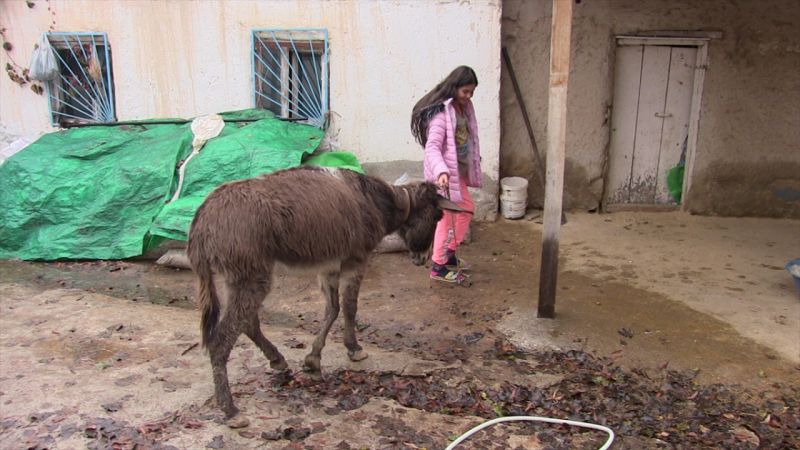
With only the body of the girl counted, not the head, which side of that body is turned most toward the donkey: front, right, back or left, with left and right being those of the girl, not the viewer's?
right

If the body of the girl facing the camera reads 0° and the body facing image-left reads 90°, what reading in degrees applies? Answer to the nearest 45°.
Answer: approximately 315°

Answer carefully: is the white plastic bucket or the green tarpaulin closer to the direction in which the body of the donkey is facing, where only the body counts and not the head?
the white plastic bucket

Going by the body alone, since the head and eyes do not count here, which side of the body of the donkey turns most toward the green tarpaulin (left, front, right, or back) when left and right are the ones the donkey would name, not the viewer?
left

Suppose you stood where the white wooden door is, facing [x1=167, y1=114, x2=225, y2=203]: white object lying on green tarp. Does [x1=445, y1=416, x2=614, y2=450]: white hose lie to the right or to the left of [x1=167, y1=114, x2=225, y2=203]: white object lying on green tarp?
left

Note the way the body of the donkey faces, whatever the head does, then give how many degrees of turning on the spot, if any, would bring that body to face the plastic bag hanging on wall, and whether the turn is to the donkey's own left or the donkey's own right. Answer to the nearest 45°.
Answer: approximately 90° to the donkey's own left

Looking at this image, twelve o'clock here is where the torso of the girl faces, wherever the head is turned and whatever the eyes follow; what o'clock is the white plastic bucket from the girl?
The white plastic bucket is roughly at 8 o'clock from the girl.

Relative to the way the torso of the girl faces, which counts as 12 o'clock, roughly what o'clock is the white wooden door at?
The white wooden door is roughly at 9 o'clock from the girl.

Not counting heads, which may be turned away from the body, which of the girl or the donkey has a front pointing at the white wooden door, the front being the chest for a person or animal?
the donkey

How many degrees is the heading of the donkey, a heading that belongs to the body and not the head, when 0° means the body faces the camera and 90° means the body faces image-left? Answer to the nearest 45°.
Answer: approximately 225°
